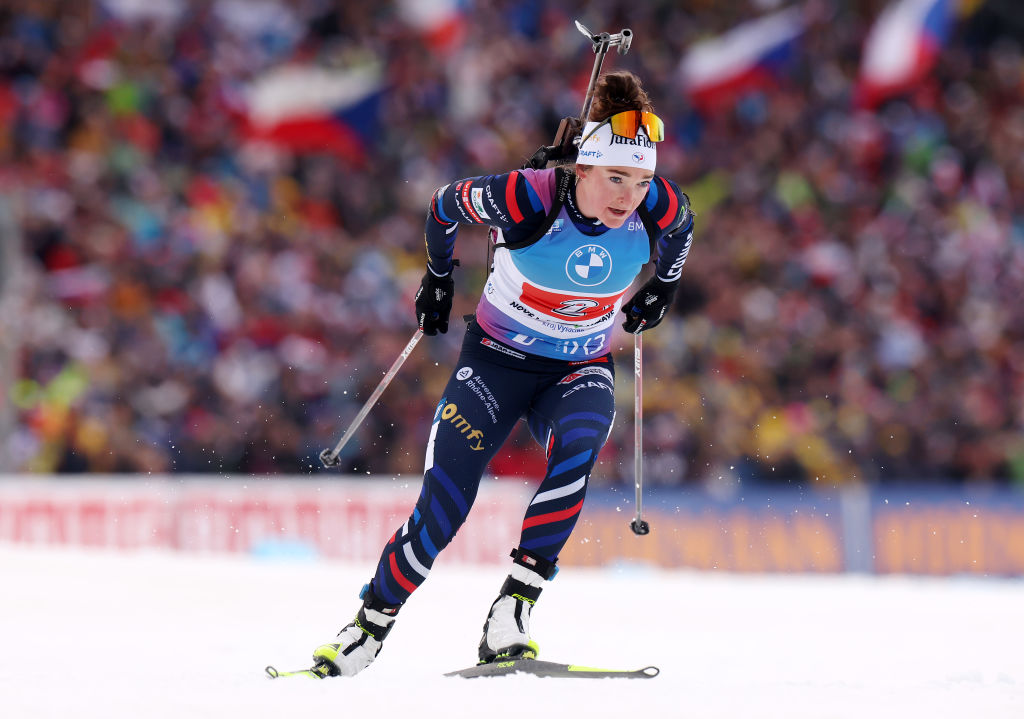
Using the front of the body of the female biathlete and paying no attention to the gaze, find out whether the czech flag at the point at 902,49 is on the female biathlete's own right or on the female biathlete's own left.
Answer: on the female biathlete's own left

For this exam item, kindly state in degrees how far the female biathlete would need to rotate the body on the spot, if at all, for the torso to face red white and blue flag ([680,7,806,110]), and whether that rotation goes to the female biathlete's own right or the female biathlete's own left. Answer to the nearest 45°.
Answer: approximately 135° to the female biathlete's own left

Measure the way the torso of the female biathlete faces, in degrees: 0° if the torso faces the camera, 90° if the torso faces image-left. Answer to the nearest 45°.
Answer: approximately 315°

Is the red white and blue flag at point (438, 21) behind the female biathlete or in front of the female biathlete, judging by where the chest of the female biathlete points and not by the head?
behind

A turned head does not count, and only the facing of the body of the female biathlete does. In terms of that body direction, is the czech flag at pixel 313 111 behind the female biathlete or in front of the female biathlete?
behind
